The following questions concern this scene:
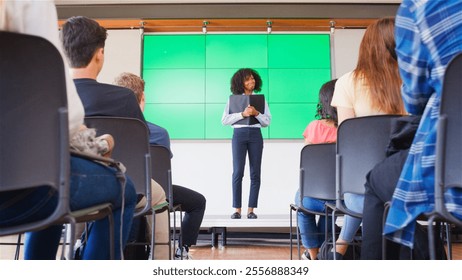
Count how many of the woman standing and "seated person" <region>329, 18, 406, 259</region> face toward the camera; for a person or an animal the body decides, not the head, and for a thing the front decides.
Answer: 1

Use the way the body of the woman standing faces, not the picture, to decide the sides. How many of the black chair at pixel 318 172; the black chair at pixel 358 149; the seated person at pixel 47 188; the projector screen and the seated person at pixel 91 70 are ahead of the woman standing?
4

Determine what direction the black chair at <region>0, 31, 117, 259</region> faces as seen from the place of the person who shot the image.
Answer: facing away from the viewer and to the right of the viewer

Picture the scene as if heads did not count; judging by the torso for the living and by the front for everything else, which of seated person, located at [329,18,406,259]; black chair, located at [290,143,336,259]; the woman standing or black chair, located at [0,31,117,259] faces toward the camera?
the woman standing

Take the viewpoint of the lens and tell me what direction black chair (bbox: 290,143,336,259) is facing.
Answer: facing away from the viewer and to the left of the viewer

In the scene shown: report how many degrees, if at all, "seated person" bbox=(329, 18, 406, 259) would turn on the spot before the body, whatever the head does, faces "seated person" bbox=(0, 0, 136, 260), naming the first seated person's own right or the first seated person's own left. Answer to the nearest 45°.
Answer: approximately 90° to the first seated person's own left

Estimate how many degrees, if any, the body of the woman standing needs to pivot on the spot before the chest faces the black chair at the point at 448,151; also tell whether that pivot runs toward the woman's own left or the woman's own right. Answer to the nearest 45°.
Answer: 0° — they already face it

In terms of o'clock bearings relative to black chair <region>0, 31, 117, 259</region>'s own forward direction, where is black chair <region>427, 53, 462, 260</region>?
black chair <region>427, 53, 462, 260</region> is roughly at 2 o'clock from black chair <region>0, 31, 117, 259</region>.

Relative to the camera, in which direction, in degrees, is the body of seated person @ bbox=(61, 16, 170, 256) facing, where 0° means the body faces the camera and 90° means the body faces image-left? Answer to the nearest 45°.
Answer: approximately 225°

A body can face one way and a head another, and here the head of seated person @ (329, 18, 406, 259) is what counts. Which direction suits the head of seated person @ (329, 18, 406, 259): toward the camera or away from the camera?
away from the camera

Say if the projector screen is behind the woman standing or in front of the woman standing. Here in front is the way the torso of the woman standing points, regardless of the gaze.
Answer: behind

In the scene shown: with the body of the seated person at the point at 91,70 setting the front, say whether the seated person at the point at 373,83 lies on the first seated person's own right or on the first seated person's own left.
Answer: on the first seated person's own right

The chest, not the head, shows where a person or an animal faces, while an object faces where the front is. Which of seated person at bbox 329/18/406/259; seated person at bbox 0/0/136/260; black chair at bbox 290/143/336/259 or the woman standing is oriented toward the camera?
the woman standing
